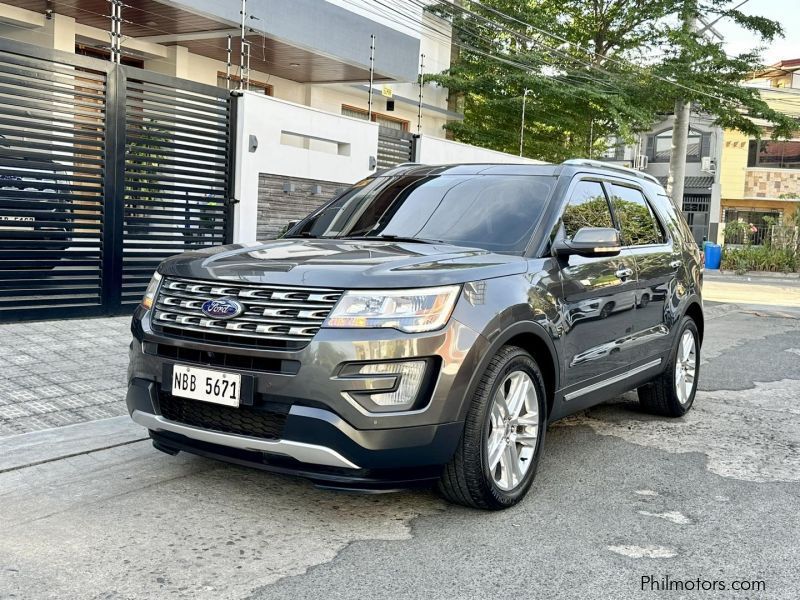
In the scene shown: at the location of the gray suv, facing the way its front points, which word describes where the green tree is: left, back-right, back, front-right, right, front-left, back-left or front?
back-right

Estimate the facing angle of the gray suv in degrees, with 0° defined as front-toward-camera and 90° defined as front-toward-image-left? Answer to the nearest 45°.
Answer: approximately 45°

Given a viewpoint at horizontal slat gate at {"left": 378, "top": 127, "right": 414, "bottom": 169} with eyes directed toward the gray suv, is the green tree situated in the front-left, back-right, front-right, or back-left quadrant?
back-left

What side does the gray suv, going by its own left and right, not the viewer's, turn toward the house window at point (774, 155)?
back

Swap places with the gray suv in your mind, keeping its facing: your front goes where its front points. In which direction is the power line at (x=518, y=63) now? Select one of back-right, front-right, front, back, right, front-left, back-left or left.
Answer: back-right

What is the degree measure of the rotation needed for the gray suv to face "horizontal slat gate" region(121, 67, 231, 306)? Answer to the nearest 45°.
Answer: approximately 90° to its right

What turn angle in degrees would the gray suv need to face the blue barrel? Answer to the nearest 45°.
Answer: approximately 135° to its right

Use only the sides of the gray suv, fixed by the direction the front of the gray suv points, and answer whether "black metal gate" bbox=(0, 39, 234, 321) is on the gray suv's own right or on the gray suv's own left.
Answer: on the gray suv's own right

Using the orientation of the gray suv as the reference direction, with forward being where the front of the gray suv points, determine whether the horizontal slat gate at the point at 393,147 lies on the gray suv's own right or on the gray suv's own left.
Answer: on the gray suv's own right

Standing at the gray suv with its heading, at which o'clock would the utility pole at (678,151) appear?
The utility pole is roughly at 5 o'clock from the gray suv.

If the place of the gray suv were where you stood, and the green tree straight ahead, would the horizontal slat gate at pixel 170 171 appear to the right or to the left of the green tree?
left
